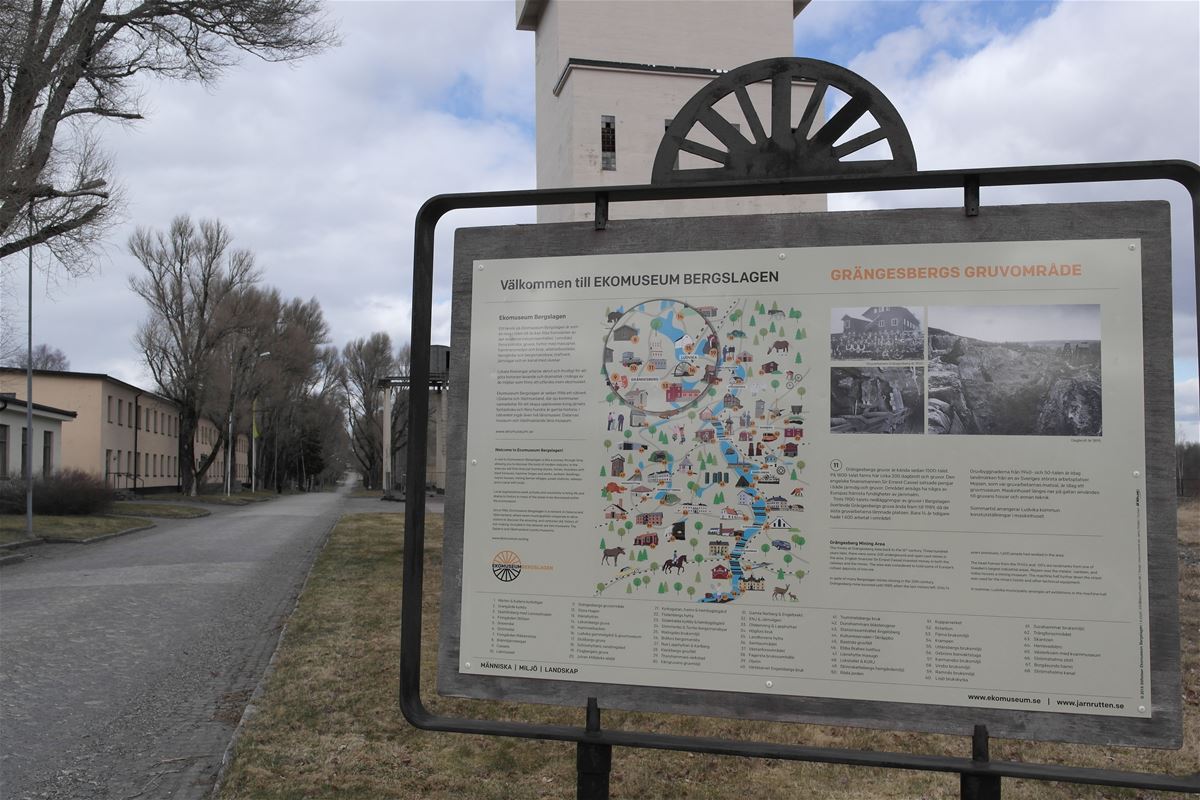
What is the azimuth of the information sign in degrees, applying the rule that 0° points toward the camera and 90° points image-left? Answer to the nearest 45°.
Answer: approximately 0°

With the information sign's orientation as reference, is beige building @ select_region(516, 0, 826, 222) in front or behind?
behind
